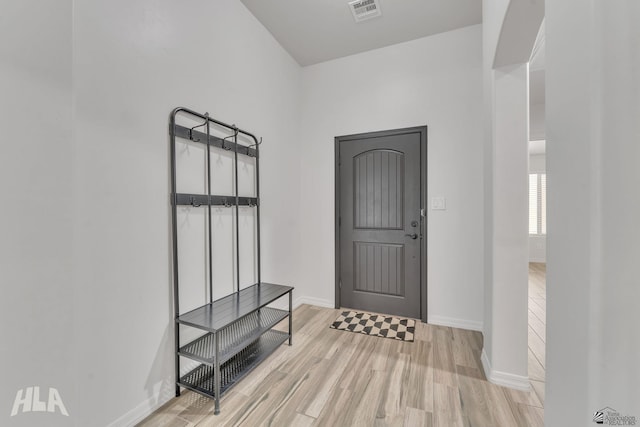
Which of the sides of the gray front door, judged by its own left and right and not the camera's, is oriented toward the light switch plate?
left

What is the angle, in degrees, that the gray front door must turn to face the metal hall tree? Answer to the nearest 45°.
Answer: approximately 45° to its right

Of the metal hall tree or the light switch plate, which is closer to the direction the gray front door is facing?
the metal hall tree

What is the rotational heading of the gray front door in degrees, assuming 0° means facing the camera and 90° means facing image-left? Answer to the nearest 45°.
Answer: approximately 0°
